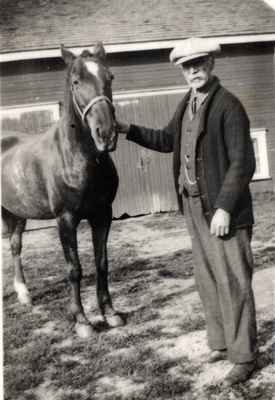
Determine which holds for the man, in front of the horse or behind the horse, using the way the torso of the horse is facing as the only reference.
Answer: in front

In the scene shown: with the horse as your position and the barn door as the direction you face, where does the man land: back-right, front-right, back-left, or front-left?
back-right

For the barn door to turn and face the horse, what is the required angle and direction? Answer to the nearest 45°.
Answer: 0° — it already faces it

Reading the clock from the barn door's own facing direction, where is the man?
The man is roughly at 12 o'clock from the barn door.

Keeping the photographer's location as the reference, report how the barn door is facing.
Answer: facing the viewer

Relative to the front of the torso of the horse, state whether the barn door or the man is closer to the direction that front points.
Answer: the man

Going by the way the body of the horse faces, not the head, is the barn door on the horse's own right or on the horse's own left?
on the horse's own left

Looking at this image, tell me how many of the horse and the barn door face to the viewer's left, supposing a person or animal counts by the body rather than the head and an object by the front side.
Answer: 0

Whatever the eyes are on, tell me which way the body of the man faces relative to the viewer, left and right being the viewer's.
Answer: facing the viewer and to the left of the viewer

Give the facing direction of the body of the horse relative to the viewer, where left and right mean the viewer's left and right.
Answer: facing the viewer and to the right of the viewer

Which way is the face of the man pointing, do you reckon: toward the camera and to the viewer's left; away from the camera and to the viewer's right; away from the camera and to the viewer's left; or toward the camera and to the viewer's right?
toward the camera and to the viewer's left

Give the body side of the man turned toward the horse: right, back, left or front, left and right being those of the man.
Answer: right

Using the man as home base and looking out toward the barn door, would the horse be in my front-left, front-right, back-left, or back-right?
front-left

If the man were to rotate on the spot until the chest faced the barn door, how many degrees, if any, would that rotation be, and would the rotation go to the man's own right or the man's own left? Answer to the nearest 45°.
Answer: approximately 135° to the man's own right
